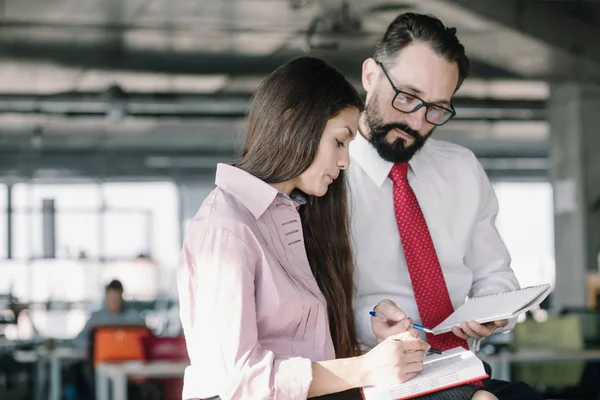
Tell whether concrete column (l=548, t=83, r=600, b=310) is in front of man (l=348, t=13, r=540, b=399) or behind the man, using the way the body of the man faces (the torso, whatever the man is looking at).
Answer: behind

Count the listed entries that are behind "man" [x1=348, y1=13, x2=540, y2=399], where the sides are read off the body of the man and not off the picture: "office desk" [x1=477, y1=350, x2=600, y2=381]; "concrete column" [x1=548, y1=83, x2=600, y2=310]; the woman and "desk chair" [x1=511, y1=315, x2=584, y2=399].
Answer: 3

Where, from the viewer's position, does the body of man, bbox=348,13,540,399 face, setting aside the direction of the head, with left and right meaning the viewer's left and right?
facing the viewer

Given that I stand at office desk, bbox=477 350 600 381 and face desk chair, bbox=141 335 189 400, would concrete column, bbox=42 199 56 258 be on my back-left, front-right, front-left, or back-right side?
front-right

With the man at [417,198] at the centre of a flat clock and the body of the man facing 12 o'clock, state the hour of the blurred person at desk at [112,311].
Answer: The blurred person at desk is roughly at 5 o'clock from the man.

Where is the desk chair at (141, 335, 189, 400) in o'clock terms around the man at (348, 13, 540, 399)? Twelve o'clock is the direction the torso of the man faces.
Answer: The desk chair is roughly at 5 o'clock from the man.

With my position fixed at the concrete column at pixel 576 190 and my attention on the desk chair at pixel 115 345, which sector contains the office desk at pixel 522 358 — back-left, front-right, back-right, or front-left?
front-left

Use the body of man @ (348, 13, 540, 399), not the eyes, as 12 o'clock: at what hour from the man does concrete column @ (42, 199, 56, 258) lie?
The concrete column is roughly at 5 o'clock from the man.

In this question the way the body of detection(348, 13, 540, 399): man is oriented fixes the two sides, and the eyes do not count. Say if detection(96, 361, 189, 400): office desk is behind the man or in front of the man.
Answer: behind

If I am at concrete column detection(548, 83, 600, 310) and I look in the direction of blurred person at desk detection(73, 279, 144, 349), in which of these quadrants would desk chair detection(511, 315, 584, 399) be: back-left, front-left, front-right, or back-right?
front-left

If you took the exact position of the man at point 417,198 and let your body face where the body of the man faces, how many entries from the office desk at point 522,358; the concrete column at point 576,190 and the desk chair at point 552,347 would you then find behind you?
3

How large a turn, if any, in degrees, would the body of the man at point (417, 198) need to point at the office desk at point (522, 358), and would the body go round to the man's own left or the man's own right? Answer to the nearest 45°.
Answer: approximately 180°

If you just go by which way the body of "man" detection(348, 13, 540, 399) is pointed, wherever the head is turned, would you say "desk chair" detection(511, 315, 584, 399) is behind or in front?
behind
